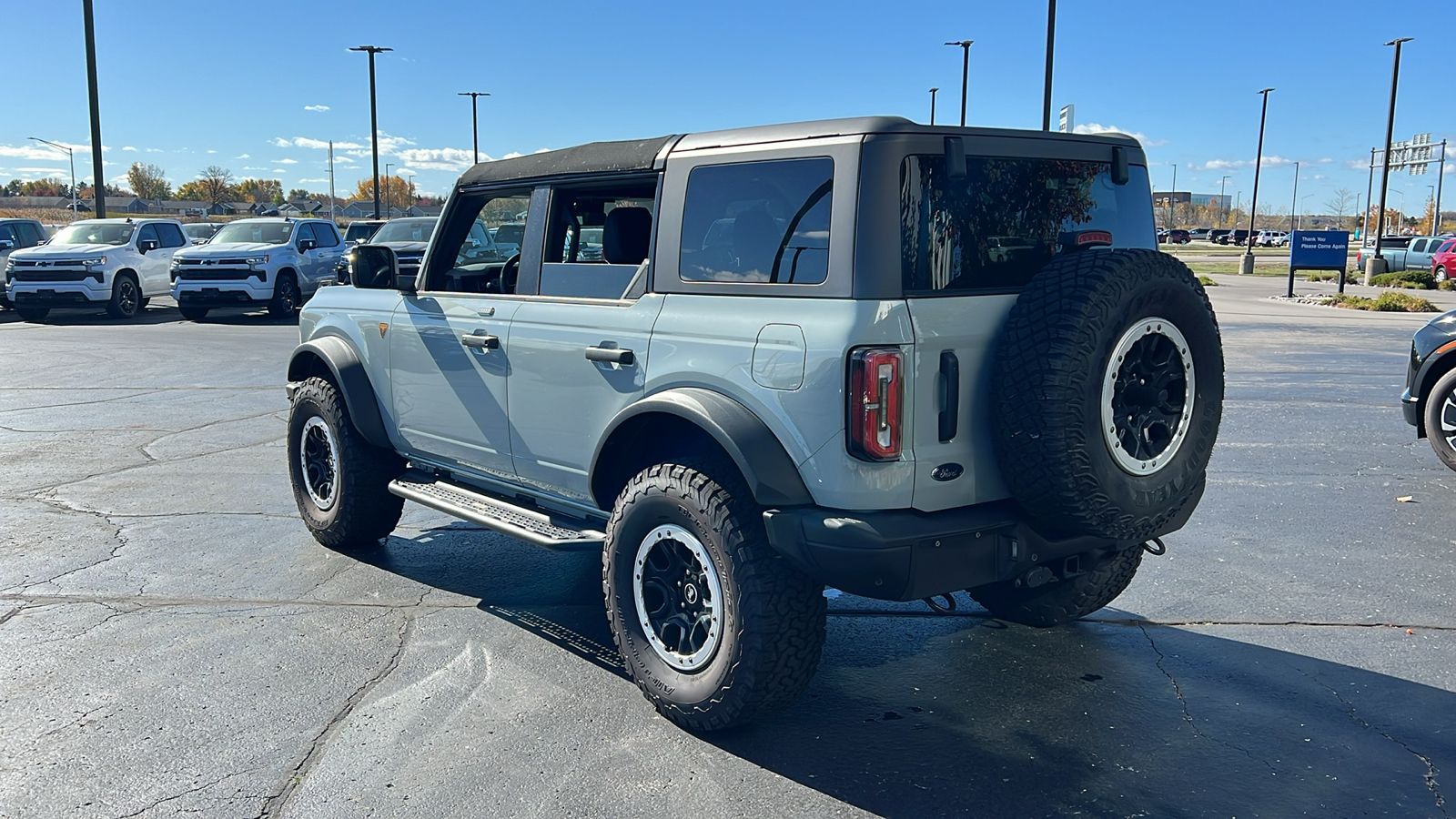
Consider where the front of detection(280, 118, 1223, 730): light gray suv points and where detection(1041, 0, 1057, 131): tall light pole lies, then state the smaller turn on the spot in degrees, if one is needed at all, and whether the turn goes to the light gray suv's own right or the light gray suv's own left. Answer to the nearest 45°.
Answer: approximately 45° to the light gray suv's own right

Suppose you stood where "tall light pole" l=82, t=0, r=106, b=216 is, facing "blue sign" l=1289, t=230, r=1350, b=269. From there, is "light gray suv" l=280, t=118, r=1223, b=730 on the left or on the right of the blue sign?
right

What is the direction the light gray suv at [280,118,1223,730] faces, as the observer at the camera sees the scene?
facing away from the viewer and to the left of the viewer

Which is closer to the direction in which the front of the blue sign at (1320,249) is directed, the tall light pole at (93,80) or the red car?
the tall light pole

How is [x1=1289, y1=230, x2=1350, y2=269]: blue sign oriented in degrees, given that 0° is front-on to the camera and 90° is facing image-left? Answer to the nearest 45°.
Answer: approximately 0°

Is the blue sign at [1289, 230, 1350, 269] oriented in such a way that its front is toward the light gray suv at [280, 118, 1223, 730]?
yes

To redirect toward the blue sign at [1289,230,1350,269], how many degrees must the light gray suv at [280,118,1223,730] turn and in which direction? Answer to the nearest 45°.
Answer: approximately 90° to its right

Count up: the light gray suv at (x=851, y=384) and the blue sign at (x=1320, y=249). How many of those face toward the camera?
1

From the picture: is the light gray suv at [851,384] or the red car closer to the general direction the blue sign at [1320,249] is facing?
the light gray suv
